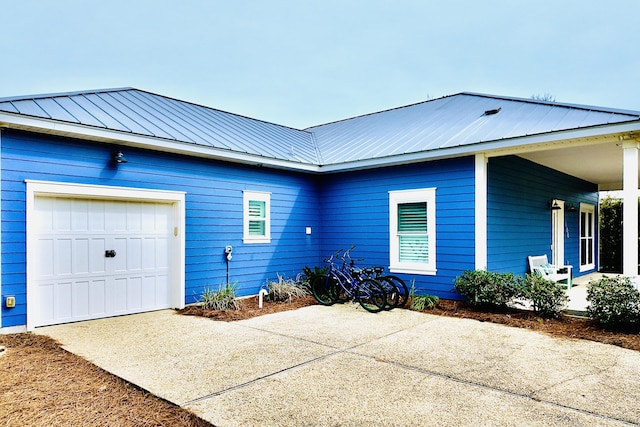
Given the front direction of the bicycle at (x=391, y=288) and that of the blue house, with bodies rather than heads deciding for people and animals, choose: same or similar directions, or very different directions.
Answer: very different directions

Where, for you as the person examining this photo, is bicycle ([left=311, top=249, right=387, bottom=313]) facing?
facing away from the viewer and to the left of the viewer

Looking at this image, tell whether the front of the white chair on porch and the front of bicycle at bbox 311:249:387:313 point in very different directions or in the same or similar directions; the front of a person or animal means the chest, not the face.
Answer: very different directions

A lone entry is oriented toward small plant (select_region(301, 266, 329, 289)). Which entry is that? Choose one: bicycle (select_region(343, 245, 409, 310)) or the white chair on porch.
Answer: the bicycle

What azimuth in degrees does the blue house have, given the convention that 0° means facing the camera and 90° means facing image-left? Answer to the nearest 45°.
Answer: approximately 315°

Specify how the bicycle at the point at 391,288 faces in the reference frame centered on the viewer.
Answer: facing away from the viewer and to the left of the viewer
